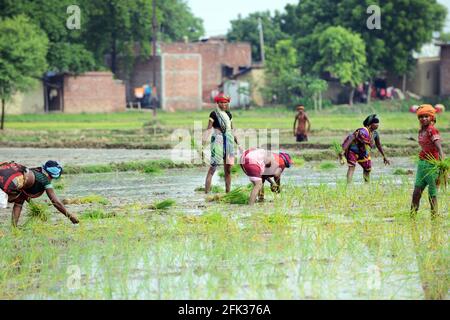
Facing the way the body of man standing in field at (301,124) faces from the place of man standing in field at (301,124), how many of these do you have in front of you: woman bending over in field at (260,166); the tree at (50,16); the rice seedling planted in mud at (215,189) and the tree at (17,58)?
2

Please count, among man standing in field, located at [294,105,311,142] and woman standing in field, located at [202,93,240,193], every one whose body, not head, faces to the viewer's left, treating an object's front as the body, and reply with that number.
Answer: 0

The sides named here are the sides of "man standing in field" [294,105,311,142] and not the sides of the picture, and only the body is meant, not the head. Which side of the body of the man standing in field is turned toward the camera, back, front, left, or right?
front

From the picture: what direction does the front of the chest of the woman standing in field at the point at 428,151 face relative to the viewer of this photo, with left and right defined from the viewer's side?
facing the viewer and to the left of the viewer

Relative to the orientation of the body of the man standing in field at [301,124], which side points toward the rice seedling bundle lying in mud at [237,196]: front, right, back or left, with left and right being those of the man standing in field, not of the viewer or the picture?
front

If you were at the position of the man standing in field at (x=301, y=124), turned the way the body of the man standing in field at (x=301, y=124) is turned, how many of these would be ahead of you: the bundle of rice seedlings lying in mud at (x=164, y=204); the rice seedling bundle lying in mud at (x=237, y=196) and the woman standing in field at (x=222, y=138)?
3

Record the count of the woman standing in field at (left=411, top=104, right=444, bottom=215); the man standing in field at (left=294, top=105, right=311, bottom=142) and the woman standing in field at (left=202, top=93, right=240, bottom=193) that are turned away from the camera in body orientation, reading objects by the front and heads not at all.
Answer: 0

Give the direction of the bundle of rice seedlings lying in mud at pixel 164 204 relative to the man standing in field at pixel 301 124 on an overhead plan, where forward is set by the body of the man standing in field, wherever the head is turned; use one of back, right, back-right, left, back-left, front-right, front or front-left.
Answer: front

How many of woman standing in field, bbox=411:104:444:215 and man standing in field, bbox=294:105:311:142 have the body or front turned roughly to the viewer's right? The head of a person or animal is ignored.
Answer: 0

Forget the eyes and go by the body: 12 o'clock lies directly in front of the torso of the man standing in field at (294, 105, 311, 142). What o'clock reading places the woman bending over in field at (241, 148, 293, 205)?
The woman bending over in field is roughly at 12 o'clock from the man standing in field.
